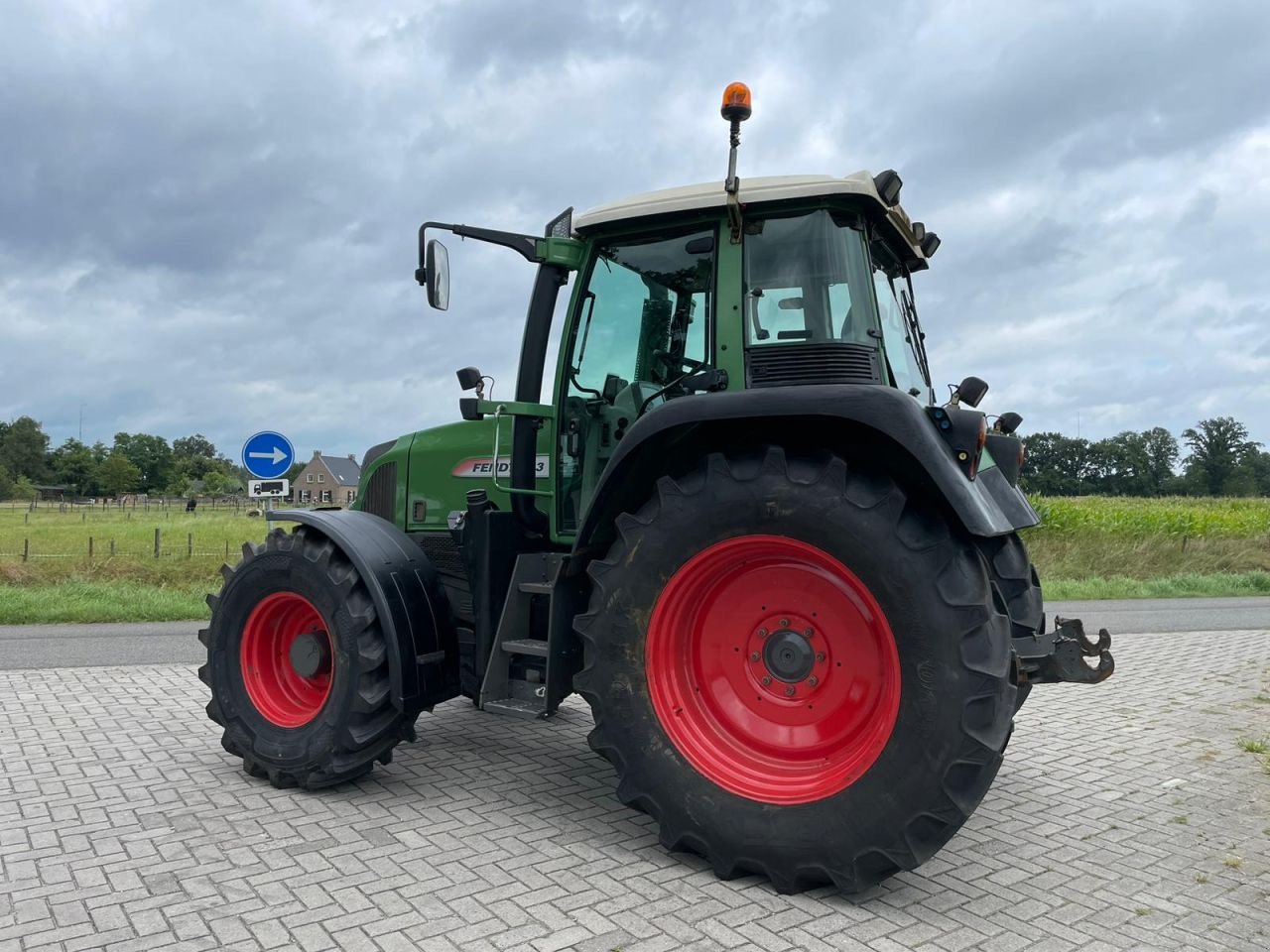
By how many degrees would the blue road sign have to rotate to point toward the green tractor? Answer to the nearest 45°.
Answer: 0° — it already faces it

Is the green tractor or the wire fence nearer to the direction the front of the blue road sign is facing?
the green tractor

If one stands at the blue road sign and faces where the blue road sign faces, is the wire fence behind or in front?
behind

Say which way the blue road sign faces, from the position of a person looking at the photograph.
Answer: facing the viewer
